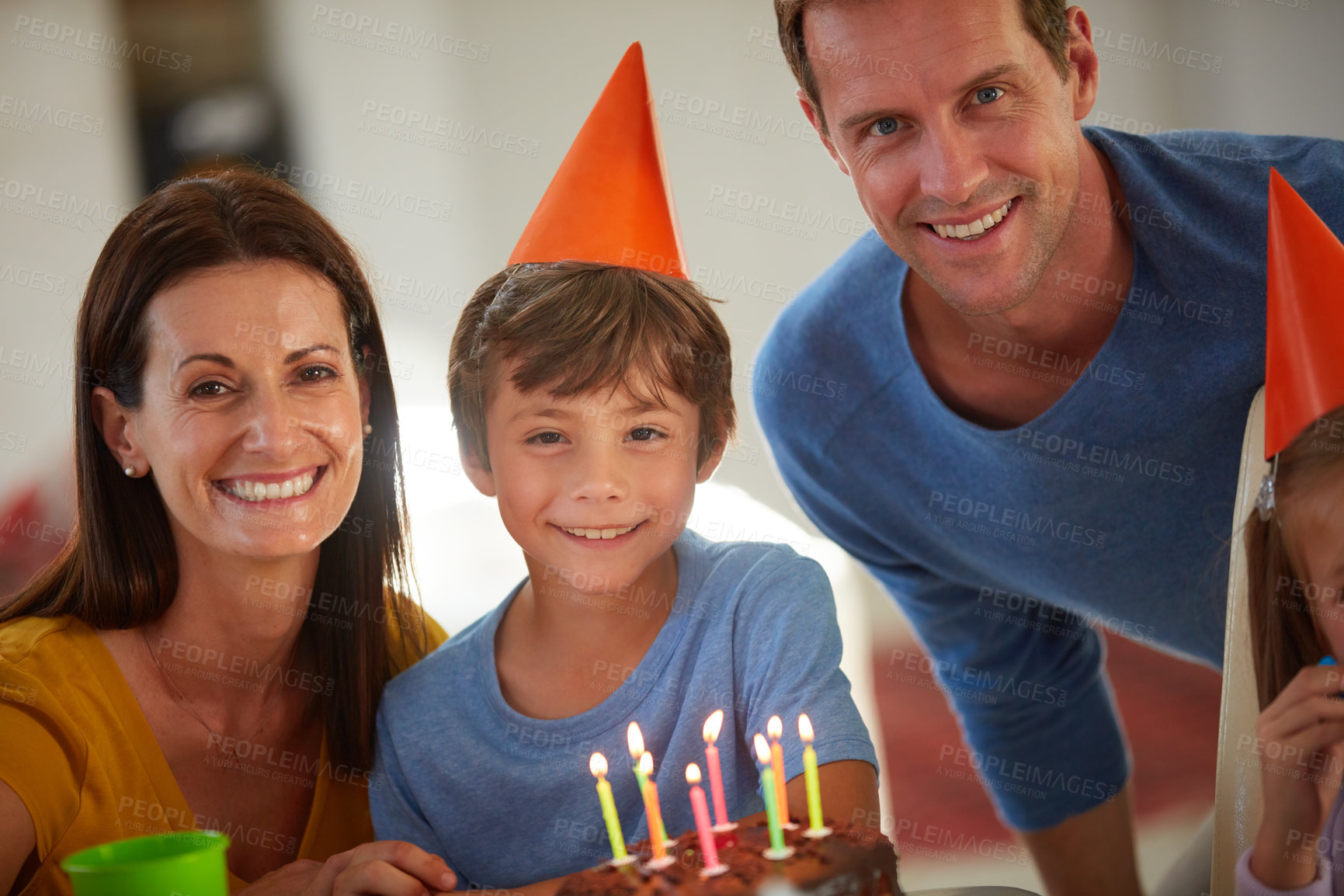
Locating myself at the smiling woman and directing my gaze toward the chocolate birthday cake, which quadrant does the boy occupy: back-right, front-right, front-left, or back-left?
front-left

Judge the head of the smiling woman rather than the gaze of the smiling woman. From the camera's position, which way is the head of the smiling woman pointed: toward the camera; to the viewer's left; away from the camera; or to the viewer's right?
toward the camera

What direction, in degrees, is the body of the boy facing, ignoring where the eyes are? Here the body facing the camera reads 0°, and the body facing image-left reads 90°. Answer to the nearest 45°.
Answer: approximately 0°

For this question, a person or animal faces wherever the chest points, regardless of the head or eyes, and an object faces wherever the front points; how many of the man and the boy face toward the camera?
2

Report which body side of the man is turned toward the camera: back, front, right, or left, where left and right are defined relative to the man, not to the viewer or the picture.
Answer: front

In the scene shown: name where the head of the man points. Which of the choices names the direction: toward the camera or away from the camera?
toward the camera

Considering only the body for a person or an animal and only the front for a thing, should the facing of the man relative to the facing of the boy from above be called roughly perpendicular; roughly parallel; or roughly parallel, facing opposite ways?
roughly parallel

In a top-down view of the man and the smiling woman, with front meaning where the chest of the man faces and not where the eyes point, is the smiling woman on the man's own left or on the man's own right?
on the man's own right

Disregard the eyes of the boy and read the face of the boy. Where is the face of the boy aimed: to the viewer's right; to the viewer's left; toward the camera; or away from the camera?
toward the camera
